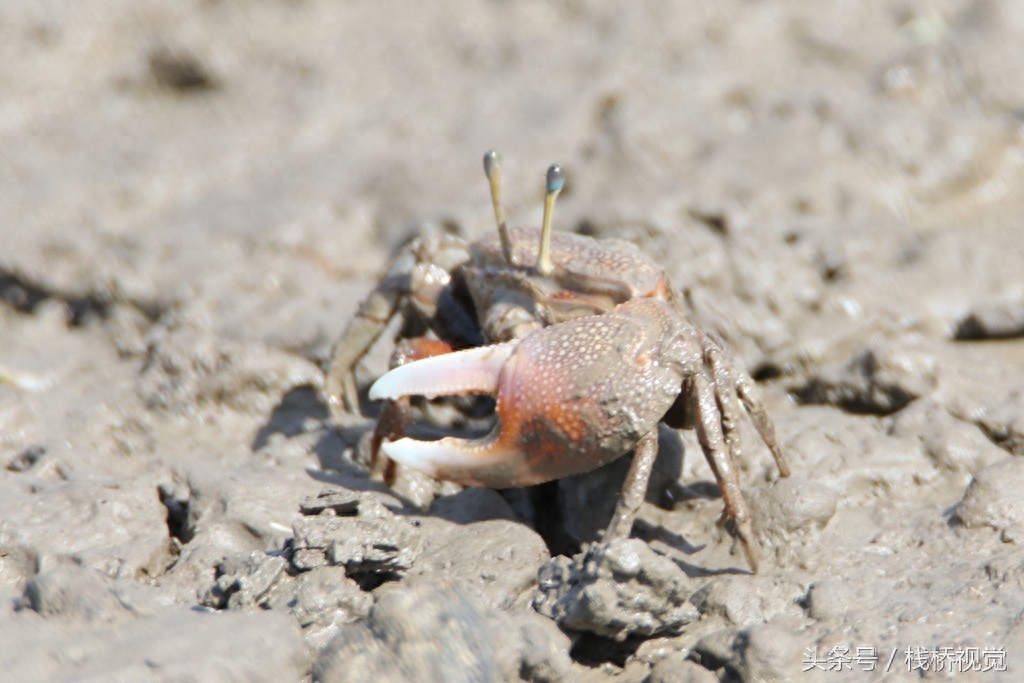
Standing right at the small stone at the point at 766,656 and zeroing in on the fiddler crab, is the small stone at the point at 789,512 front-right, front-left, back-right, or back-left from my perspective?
front-right

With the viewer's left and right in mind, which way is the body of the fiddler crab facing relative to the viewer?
facing the viewer and to the left of the viewer

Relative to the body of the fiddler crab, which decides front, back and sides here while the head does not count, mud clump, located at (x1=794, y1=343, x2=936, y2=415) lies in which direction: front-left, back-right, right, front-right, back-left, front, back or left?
back

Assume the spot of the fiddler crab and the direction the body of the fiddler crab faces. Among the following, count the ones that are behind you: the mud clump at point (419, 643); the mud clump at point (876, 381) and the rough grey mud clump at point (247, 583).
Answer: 1

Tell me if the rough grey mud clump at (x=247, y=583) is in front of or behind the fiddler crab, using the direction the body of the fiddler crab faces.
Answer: in front

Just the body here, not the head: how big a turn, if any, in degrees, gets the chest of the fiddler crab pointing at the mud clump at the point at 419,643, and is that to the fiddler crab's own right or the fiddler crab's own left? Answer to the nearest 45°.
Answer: approximately 45° to the fiddler crab's own left

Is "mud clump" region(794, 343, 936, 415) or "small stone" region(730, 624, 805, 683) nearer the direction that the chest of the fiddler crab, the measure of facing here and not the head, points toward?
the small stone

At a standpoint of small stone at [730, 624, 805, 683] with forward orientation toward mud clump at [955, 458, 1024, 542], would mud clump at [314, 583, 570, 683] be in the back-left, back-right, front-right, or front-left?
back-left

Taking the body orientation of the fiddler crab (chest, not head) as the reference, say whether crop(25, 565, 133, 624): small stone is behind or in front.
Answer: in front

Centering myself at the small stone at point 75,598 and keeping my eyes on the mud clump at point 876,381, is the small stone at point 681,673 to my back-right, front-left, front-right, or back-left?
front-right
